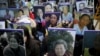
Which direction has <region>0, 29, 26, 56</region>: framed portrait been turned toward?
toward the camera
